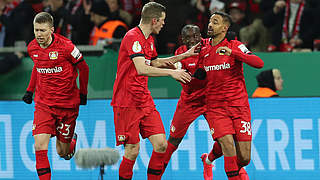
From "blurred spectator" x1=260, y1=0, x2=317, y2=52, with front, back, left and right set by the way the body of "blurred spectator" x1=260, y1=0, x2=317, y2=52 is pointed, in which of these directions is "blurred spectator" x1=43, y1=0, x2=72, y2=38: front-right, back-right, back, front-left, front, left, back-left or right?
right

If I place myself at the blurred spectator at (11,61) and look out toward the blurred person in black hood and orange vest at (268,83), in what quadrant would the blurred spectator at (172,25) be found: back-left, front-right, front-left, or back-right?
front-left

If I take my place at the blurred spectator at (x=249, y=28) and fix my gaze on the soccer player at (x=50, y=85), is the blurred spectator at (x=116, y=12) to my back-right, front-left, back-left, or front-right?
front-right

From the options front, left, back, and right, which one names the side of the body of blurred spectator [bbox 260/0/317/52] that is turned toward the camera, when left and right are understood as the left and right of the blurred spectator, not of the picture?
front

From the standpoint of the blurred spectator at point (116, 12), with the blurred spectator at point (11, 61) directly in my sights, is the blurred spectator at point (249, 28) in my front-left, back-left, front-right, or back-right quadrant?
back-left

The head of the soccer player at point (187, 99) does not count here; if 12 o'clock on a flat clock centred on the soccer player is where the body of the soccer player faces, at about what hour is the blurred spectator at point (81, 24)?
The blurred spectator is roughly at 6 o'clock from the soccer player.

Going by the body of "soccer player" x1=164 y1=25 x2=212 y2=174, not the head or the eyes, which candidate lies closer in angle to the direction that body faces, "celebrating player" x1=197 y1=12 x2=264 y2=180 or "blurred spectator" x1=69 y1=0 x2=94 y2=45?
the celebrating player

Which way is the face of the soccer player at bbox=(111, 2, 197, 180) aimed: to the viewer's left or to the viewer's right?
to the viewer's right

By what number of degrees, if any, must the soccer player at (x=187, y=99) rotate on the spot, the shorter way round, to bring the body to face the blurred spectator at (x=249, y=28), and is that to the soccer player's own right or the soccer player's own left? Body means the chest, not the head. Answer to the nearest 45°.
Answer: approximately 90° to the soccer player's own left

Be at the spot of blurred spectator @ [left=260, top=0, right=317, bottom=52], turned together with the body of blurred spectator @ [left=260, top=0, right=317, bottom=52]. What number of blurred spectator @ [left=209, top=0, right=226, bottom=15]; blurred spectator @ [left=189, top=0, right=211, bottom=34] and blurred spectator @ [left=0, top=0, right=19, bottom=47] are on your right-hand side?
3

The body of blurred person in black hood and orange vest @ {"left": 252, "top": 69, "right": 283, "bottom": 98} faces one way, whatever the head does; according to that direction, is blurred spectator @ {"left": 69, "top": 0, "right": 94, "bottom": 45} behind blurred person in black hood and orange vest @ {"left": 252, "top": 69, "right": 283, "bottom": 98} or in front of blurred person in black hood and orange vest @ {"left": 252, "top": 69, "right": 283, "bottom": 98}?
behind

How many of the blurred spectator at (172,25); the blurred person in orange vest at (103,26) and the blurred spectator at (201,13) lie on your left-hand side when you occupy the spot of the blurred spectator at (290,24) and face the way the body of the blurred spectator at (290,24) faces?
0
